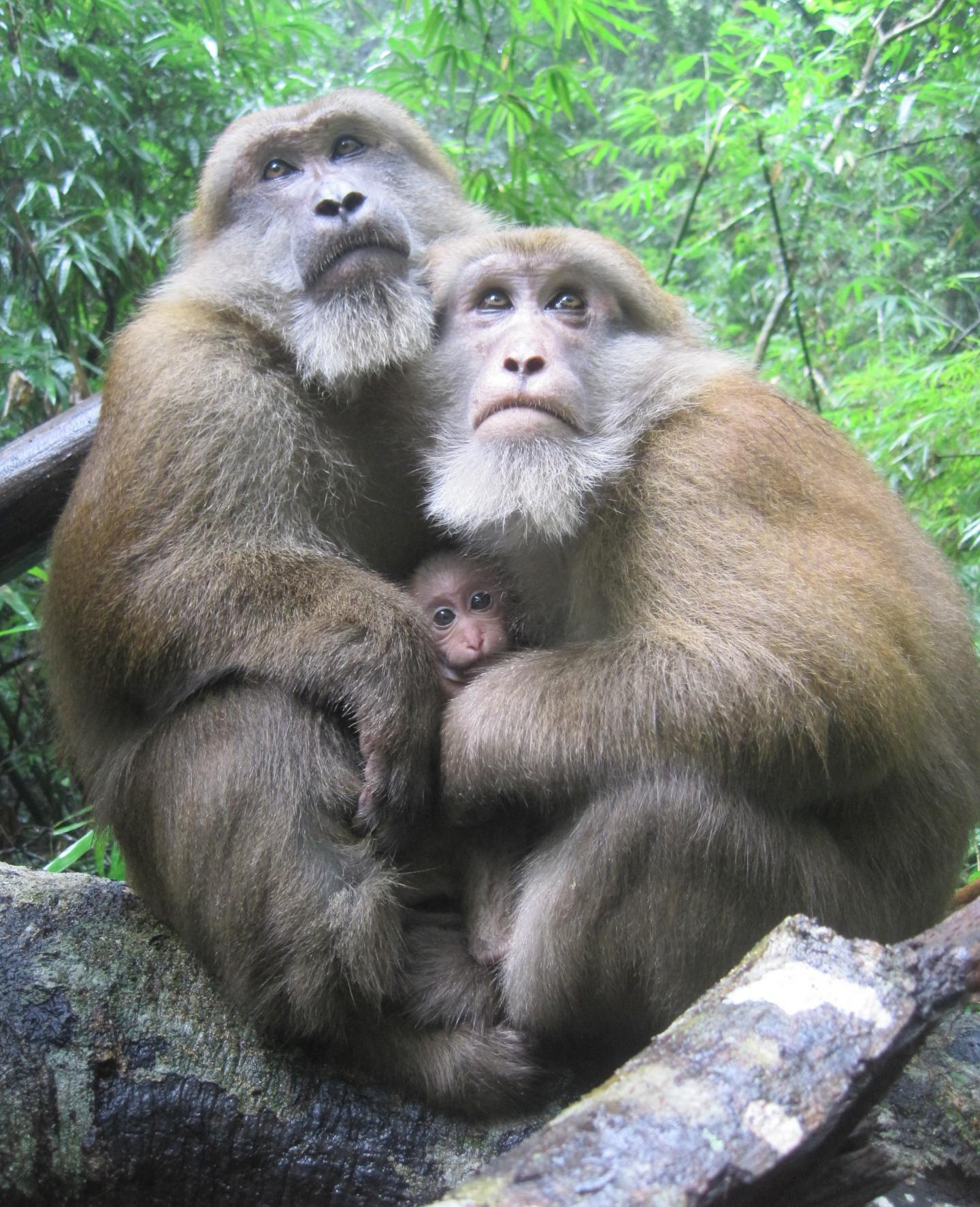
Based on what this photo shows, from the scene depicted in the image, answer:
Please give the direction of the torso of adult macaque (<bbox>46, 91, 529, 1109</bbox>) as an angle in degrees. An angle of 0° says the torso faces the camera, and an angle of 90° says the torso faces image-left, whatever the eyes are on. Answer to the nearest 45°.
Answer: approximately 315°

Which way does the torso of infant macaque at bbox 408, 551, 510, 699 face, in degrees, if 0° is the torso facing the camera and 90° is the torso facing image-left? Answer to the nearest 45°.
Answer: approximately 0°

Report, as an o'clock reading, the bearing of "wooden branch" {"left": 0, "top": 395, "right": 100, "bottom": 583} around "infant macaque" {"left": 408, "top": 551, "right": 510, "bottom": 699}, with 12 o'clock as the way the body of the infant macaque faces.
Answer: The wooden branch is roughly at 4 o'clock from the infant macaque.
